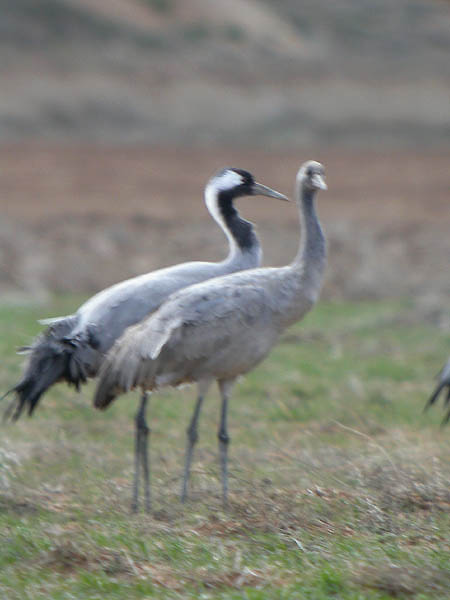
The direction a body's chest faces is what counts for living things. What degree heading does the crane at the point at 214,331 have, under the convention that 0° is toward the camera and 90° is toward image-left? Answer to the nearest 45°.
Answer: approximately 270°

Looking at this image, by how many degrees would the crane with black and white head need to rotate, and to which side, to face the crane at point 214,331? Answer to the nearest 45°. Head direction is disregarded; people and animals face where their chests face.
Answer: approximately 45° to its right

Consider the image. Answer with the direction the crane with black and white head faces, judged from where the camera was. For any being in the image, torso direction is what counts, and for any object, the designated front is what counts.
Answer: facing to the right of the viewer

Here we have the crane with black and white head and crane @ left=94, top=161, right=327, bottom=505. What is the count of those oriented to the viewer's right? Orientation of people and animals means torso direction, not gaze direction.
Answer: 2

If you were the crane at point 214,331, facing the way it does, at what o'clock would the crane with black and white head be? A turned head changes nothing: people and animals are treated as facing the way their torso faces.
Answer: The crane with black and white head is roughly at 7 o'clock from the crane.

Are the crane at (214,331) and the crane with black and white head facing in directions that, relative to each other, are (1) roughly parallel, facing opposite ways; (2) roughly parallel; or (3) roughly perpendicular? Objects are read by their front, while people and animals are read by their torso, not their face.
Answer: roughly parallel
